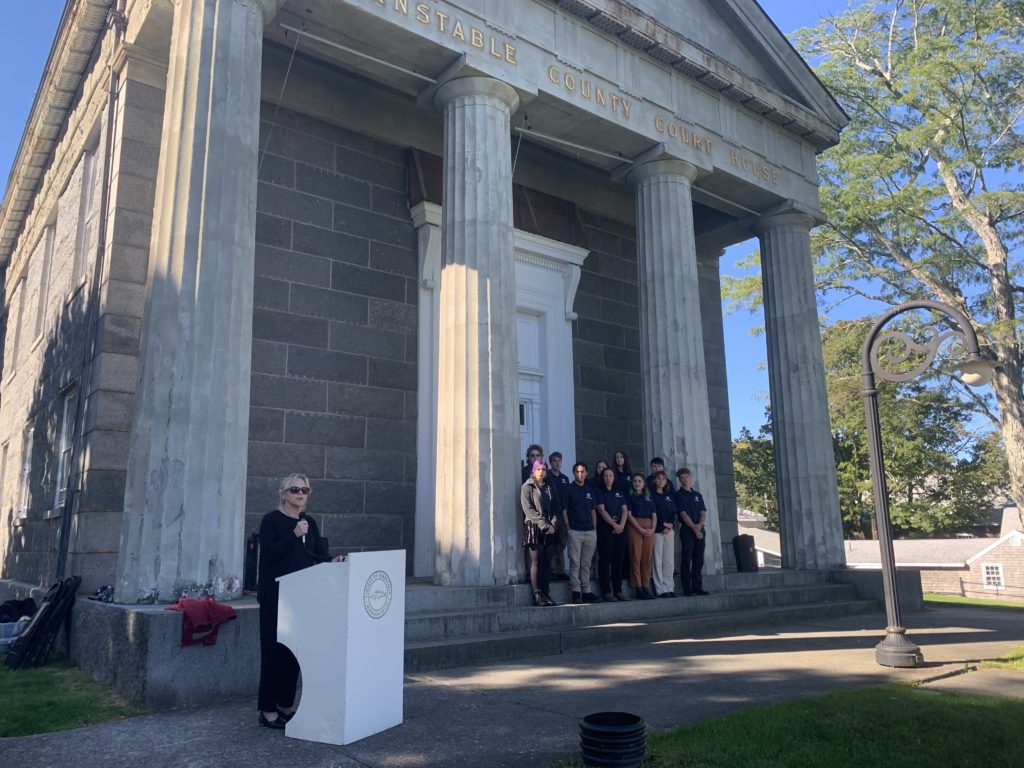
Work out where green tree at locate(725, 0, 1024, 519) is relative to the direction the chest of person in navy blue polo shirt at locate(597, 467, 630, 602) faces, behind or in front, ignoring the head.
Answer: behind

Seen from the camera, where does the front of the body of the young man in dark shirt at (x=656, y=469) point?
toward the camera

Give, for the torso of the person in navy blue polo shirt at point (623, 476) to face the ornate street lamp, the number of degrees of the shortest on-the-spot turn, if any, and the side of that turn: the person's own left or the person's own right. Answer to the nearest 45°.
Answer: approximately 45° to the person's own left

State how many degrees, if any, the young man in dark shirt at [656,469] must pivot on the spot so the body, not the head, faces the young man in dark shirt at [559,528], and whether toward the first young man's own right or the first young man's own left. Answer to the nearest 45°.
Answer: approximately 45° to the first young man's own right

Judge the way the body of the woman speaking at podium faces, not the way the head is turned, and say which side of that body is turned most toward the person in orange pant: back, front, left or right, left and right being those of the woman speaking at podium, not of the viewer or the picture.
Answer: left

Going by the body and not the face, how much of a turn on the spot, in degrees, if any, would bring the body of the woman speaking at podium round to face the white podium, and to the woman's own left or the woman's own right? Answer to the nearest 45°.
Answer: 0° — they already face it

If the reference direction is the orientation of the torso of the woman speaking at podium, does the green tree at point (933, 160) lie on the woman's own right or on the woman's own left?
on the woman's own left

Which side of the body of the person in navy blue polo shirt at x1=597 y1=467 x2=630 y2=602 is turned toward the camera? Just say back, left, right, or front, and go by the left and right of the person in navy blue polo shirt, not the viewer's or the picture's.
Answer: front

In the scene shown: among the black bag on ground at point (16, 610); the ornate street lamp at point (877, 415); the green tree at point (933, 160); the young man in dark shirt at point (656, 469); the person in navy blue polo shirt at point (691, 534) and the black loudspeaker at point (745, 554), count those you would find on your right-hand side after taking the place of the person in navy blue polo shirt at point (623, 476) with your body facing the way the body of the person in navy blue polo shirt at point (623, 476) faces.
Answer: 1

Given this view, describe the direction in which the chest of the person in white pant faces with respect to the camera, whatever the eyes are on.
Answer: toward the camera
